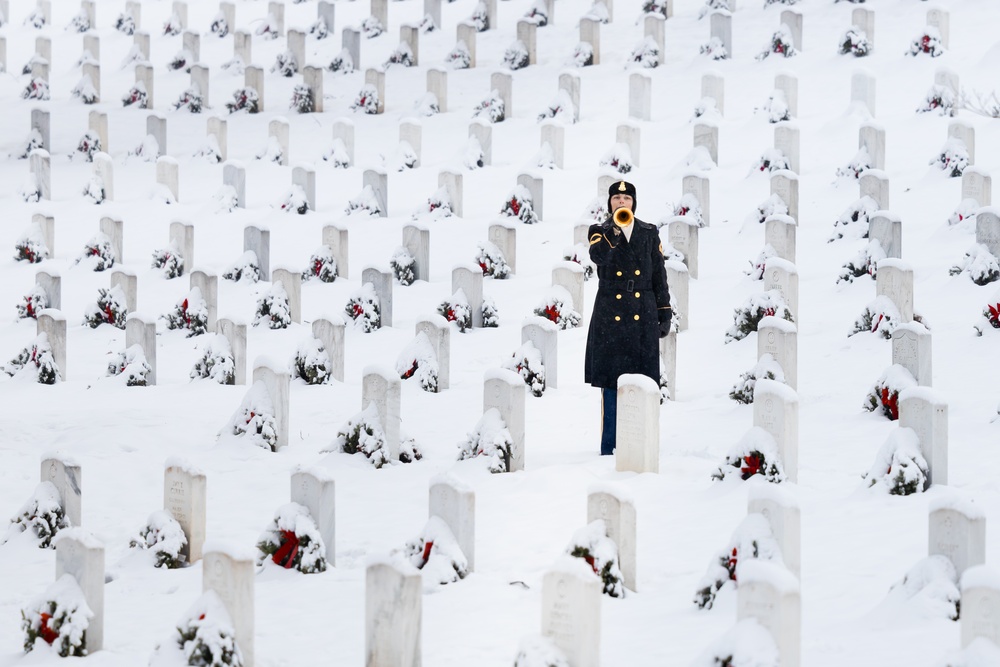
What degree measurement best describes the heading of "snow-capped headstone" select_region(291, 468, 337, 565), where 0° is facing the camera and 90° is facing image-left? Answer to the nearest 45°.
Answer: approximately 45°

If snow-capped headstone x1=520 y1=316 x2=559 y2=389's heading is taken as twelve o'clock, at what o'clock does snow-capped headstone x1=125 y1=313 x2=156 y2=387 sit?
snow-capped headstone x1=125 y1=313 x2=156 y2=387 is roughly at 2 o'clock from snow-capped headstone x1=520 y1=316 x2=559 y2=389.

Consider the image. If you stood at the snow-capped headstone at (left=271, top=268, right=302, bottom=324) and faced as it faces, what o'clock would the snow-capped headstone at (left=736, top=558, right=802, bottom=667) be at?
the snow-capped headstone at (left=736, top=558, right=802, bottom=667) is roughly at 10 o'clock from the snow-capped headstone at (left=271, top=268, right=302, bottom=324).

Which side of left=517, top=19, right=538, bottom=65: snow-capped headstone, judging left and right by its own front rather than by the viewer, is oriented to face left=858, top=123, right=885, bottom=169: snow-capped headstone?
left

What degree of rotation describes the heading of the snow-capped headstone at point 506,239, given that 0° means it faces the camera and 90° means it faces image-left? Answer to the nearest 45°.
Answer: approximately 45°

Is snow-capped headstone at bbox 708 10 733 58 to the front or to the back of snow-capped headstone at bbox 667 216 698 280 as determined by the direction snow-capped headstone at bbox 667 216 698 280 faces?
to the back

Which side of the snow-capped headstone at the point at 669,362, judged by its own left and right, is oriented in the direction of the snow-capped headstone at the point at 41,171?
right
